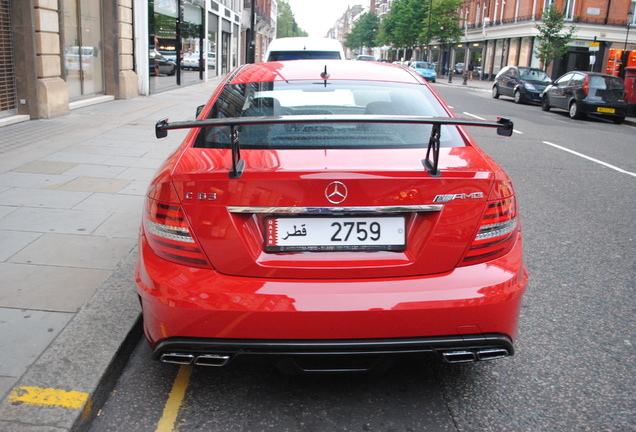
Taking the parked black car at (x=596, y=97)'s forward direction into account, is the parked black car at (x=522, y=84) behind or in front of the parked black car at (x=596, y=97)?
in front

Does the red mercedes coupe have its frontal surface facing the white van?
yes

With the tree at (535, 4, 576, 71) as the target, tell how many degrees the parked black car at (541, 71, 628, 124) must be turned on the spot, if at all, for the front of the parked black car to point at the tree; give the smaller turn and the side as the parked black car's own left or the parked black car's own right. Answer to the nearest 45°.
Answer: approximately 45° to the parked black car's own right

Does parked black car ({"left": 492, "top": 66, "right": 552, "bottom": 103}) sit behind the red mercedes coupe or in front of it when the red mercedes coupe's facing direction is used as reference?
in front

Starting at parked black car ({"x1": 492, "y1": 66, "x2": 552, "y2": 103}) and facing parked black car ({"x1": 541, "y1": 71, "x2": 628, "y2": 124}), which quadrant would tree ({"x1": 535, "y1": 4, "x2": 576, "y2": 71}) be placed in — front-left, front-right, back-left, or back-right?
back-left

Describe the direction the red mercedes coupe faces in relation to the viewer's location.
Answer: facing away from the viewer

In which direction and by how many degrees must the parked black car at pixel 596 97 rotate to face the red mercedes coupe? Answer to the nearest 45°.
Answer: approximately 135° to its left
